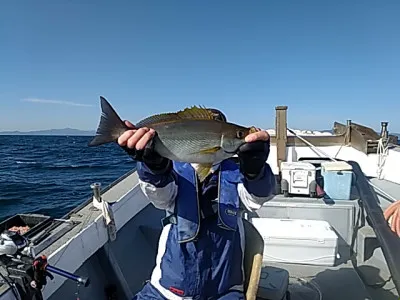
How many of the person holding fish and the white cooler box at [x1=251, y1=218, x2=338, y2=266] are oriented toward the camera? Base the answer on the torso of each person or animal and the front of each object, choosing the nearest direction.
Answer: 2

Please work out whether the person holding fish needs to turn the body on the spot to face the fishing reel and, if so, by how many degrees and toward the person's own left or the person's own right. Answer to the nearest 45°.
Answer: approximately 90° to the person's own right

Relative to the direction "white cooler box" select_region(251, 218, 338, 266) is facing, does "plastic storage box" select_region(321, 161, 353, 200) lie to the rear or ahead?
to the rear

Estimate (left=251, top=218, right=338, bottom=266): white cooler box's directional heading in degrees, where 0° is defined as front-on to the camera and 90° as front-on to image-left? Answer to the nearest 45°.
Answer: approximately 0°

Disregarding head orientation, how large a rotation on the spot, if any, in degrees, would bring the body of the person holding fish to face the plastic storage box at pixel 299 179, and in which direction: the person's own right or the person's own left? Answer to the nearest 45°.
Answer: approximately 135° to the person's own left

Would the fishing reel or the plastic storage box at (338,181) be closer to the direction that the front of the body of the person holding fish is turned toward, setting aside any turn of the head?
the fishing reel

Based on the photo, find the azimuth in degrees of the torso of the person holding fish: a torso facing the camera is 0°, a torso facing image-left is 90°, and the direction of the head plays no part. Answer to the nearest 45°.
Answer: approximately 0°
